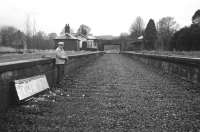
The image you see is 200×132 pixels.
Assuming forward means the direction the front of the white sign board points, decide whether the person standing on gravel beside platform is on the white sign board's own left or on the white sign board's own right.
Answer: on the white sign board's own left

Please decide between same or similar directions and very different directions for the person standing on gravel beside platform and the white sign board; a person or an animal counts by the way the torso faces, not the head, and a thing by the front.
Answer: same or similar directions

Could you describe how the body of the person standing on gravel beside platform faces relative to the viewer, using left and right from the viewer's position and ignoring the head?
facing the viewer and to the right of the viewer

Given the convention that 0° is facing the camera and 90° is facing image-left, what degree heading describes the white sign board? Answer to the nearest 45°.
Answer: approximately 315°

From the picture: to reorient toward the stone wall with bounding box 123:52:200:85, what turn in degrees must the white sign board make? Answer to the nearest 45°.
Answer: approximately 90° to its left

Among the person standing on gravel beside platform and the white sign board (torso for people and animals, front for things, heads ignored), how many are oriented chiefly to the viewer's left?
0
